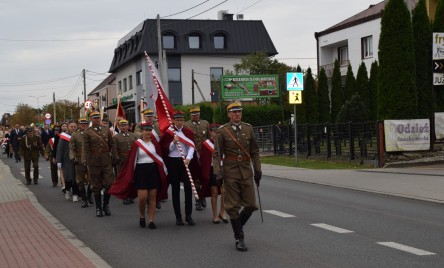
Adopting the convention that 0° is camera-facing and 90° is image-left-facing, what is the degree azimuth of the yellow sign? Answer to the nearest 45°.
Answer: approximately 0°

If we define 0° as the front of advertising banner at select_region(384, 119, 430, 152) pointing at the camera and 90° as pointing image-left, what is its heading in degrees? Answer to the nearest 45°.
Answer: approximately 0°

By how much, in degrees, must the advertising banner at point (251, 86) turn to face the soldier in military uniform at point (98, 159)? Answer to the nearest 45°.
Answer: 0° — it already faces them

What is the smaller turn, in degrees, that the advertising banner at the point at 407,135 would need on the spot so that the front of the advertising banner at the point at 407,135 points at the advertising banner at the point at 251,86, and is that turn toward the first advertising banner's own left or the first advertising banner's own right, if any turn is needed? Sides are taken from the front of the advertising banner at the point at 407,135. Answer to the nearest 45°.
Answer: approximately 135° to the first advertising banner's own right

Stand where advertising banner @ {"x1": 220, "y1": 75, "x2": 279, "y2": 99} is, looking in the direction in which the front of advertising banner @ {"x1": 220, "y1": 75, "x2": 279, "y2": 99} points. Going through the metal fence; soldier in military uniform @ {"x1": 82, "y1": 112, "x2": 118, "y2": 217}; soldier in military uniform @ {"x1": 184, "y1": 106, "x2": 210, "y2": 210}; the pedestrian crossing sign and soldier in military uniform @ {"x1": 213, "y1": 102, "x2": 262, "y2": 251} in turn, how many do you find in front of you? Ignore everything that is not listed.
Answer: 5

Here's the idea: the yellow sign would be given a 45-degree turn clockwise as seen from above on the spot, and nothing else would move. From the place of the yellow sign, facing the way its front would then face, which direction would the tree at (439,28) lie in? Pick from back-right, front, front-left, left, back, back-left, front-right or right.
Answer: back-left

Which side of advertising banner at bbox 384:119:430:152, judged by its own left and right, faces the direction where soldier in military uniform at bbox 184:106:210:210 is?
front

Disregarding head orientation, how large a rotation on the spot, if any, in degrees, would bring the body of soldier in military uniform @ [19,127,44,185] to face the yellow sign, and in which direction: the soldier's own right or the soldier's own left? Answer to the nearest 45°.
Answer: approximately 90° to the soldier's own left
